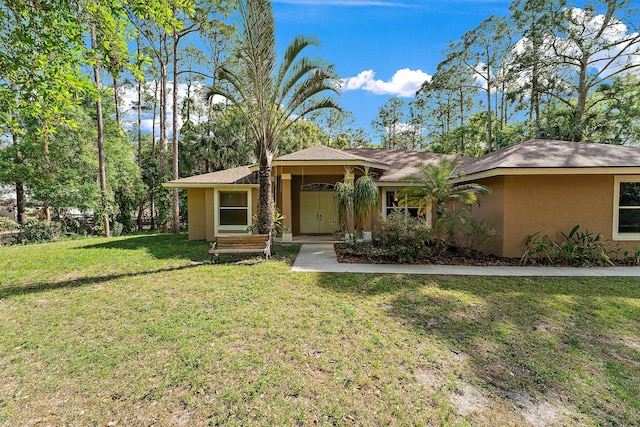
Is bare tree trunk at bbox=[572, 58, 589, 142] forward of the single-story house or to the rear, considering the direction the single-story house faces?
to the rear

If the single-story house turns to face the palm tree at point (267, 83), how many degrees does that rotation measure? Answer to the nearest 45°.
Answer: approximately 90° to its right

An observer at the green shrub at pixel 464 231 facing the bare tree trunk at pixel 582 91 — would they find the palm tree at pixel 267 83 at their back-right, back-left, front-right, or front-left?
back-left

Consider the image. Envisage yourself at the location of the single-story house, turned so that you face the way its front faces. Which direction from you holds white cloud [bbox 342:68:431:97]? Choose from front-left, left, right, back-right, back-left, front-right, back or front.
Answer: back

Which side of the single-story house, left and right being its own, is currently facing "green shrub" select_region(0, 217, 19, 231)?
right

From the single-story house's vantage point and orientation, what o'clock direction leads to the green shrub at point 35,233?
The green shrub is roughly at 3 o'clock from the single-story house.

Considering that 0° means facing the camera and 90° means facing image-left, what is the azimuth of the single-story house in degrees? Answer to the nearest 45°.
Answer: approximately 0°
